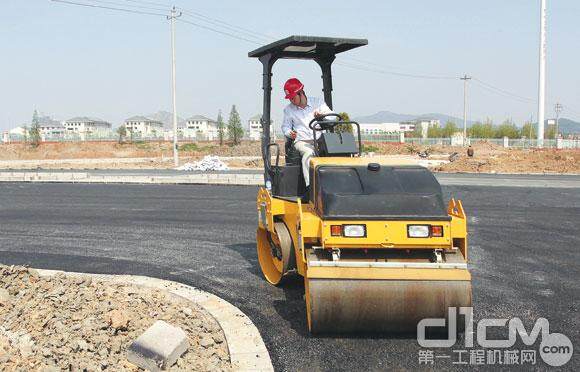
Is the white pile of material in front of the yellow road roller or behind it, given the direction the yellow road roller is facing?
behind

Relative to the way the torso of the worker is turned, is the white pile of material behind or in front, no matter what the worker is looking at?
behind

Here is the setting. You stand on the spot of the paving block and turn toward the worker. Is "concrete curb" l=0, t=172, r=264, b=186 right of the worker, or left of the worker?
left

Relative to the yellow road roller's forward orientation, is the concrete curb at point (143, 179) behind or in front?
behind

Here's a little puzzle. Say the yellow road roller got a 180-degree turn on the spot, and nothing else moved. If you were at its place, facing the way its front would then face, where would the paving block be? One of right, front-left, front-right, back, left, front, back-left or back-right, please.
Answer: left

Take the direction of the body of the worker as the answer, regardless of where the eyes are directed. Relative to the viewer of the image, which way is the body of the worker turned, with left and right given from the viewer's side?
facing the viewer and to the right of the viewer
